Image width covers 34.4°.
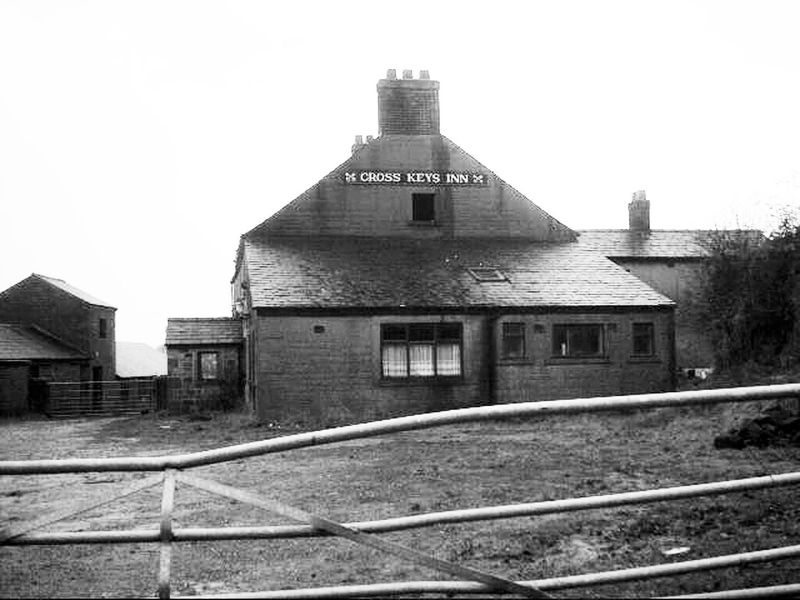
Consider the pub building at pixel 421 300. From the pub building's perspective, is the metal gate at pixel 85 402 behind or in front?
in front

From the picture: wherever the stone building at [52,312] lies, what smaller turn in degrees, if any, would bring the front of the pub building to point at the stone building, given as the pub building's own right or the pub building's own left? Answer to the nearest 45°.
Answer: approximately 45° to the pub building's own right

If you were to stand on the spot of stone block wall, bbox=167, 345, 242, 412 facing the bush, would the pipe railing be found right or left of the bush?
right

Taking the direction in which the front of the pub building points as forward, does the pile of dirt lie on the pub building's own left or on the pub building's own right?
on the pub building's own left

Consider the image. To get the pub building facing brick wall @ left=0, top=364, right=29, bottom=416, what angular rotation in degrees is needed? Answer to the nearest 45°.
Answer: approximately 45° to its right

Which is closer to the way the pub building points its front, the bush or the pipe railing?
the pipe railing

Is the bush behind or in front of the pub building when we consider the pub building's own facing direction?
behind

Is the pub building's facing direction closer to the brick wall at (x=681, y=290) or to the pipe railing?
the pipe railing
